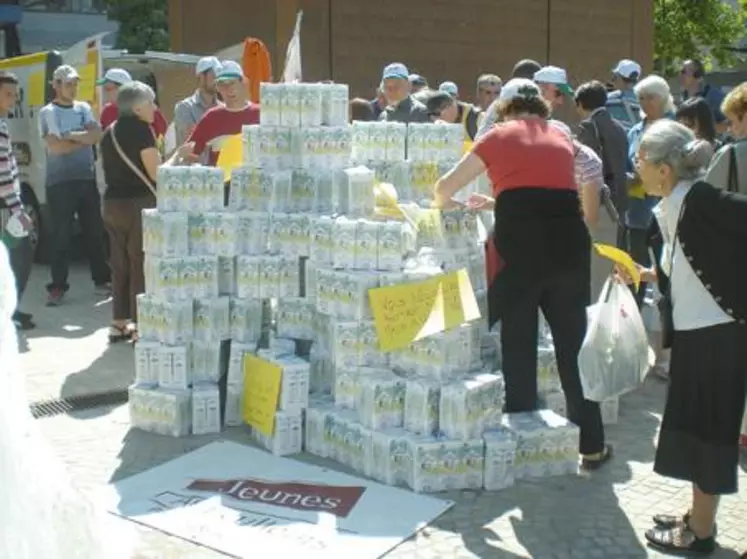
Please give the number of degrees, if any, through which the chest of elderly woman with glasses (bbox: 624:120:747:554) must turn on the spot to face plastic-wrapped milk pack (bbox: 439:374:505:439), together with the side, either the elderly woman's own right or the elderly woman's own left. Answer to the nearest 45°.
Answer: approximately 45° to the elderly woman's own right

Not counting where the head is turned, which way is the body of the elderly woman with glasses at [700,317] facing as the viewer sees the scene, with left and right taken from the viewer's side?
facing to the left of the viewer

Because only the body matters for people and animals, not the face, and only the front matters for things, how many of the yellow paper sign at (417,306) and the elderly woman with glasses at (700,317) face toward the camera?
1

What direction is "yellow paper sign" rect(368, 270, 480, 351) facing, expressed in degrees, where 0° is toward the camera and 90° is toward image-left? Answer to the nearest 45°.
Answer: approximately 0°

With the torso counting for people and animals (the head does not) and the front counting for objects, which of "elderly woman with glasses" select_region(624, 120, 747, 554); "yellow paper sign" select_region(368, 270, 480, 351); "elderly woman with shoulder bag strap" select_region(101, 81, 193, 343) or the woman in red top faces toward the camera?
the yellow paper sign

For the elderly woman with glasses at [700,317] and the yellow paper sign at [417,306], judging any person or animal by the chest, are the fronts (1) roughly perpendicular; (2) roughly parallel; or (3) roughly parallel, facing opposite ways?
roughly perpendicular

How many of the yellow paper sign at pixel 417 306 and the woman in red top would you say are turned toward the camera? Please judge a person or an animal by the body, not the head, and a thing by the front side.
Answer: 1

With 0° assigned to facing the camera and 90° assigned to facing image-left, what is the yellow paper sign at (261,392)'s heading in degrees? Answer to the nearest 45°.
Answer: approximately 45°

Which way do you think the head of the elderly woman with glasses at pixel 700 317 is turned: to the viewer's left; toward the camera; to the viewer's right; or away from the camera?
to the viewer's left
